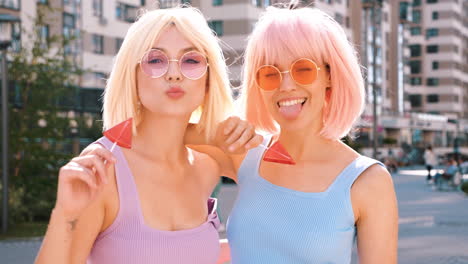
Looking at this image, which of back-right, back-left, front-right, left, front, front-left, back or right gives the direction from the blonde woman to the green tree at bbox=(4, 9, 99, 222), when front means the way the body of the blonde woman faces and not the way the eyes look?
back

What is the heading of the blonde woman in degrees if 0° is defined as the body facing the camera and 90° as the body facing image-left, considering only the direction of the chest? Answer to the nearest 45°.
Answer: approximately 0°

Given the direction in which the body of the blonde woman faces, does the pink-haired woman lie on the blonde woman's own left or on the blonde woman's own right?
on the blonde woman's own left

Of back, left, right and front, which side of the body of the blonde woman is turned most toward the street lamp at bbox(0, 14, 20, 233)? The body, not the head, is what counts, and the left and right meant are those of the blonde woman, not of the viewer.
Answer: back
